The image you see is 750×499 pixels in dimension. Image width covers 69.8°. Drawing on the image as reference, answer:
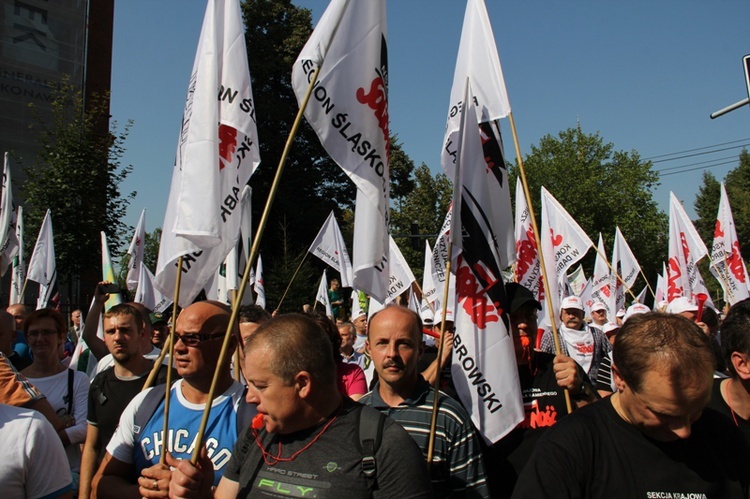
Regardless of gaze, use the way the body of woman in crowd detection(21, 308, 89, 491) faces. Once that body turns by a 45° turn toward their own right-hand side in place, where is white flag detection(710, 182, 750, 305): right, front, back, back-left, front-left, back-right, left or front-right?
back-left

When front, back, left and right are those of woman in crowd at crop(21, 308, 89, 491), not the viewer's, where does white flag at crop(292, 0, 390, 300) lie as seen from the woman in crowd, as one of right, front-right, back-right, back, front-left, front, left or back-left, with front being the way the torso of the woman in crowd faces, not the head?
front-left

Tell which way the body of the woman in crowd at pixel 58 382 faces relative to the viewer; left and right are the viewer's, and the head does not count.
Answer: facing the viewer

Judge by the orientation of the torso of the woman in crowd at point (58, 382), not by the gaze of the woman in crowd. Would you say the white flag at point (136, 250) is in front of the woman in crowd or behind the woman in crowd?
behind

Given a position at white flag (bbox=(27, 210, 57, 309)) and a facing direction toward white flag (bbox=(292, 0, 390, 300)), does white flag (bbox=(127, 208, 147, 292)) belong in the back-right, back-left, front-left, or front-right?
front-left

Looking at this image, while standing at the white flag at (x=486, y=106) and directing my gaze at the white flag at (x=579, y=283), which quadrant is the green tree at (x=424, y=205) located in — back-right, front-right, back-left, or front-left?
front-left

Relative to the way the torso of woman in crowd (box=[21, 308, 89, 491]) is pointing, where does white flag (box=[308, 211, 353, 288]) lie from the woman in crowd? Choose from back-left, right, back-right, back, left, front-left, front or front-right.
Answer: back-left

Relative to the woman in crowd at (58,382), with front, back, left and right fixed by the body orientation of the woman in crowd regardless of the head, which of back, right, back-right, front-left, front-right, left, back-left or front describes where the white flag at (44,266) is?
back

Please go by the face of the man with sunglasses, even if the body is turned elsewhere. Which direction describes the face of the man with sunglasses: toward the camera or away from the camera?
toward the camera

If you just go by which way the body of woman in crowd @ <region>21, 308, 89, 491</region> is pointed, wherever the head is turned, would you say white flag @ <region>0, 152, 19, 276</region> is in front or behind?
behind

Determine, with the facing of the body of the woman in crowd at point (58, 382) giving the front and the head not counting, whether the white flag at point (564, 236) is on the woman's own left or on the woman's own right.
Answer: on the woman's own left

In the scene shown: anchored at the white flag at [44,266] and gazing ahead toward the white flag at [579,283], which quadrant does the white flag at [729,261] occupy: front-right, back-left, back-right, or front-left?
front-right
